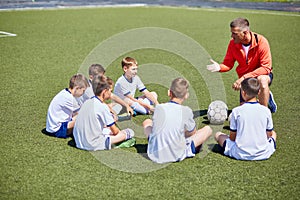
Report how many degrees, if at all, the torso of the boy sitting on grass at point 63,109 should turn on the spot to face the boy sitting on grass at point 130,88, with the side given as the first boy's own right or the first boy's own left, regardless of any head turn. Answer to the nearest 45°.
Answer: approximately 45° to the first boy's own left

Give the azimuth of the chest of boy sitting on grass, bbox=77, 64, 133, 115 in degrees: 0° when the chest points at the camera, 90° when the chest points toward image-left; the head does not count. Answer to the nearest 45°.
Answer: approximately 270°

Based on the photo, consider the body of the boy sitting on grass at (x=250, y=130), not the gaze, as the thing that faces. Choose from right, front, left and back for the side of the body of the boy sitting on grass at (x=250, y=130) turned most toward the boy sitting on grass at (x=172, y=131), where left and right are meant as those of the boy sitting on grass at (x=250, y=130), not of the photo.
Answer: left

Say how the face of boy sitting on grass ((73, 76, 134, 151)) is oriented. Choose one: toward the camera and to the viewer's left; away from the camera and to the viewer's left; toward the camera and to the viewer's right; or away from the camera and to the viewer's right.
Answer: away from the camera and to the viewer's right

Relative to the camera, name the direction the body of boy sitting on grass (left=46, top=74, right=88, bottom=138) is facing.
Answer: to the viewer's right

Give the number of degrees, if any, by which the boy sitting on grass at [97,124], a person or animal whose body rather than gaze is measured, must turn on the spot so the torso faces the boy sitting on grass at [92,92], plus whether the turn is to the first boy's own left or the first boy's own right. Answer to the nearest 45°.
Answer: approximately 45° to the first boy's own left

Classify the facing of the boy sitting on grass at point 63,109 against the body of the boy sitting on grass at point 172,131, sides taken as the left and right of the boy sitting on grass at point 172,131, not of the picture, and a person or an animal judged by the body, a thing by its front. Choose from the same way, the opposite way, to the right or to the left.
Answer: to the right

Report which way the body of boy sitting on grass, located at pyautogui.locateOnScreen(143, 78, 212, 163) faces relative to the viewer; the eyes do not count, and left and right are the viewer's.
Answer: facing away from the viewer

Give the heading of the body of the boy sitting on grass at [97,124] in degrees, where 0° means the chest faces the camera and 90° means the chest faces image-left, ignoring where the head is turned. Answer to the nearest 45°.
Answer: approximately 225°

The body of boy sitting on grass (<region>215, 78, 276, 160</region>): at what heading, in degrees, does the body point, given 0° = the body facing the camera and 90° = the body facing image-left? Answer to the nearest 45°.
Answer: approximately 180°

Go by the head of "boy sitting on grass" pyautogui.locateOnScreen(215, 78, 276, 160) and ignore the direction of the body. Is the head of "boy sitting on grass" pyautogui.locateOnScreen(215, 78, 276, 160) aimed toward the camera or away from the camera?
away from the camera

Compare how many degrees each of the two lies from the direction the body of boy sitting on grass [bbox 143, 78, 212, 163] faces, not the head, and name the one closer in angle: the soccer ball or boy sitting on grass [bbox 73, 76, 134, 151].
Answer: the soccer ball
